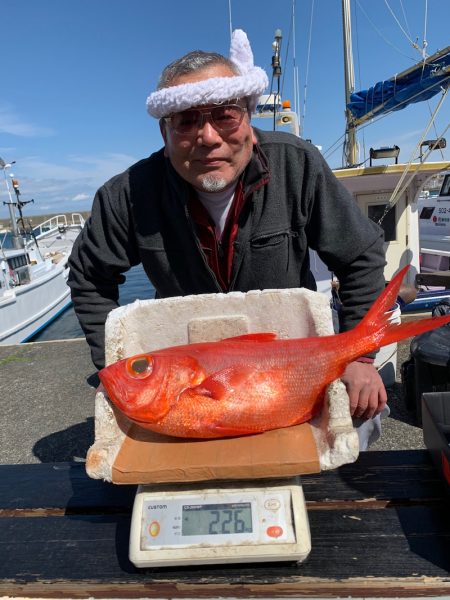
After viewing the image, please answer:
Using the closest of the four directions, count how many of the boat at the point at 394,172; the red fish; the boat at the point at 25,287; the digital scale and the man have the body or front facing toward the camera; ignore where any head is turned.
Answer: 2

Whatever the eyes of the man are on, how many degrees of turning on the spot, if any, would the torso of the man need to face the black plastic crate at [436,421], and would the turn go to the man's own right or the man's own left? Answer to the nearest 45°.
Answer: approximately 45° to the man's own left

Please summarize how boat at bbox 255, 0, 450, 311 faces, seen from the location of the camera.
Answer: facing away from the viewer and to the left of the viewer

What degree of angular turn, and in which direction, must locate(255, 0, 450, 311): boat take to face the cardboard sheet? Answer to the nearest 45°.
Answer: approximately 135° to its left

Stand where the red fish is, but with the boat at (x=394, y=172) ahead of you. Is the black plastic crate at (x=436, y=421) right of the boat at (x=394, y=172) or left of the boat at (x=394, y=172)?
right

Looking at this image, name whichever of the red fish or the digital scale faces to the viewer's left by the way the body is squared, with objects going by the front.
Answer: the red fish

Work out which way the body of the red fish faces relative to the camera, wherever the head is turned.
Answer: to the viewer's left

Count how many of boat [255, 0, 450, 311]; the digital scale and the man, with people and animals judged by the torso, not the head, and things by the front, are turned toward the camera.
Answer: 2
